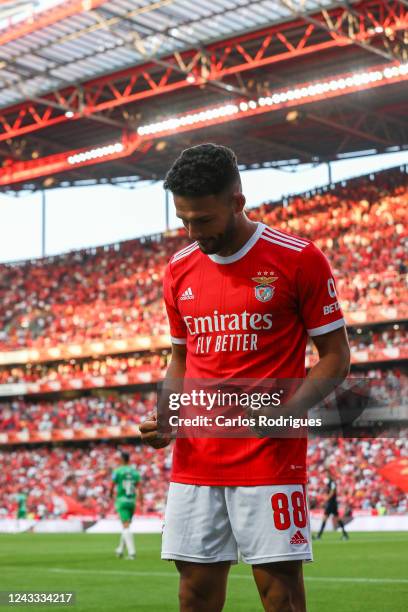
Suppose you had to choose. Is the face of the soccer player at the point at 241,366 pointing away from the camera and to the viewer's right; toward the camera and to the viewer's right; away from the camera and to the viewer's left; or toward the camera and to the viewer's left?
toward the camera and to the viewer's left

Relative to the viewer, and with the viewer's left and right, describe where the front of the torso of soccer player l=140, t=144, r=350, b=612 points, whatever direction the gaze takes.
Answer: facing the viewer and to the left of the viewer

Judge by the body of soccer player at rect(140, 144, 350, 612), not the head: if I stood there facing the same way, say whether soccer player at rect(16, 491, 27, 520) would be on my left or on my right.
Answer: on my right

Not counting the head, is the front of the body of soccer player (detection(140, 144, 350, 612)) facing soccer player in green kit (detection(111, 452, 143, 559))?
no
